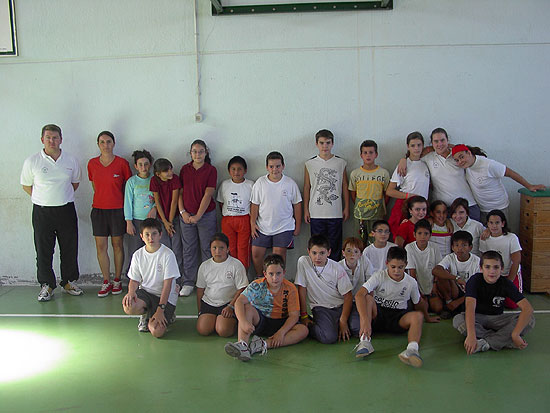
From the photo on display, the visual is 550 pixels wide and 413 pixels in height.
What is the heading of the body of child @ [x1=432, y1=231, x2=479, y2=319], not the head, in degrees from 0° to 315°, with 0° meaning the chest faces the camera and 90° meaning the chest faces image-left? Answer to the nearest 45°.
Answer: approximately 0°

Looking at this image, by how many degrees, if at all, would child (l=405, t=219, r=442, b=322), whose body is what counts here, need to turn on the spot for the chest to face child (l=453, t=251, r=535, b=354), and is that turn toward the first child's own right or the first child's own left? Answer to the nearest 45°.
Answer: approximately 45° to the first child's own left

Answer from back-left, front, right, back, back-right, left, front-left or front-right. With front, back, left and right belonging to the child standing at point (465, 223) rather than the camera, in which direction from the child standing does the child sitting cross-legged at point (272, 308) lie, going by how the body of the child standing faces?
front-right

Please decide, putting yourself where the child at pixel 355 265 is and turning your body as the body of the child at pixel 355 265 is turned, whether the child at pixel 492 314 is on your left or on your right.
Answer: on your left

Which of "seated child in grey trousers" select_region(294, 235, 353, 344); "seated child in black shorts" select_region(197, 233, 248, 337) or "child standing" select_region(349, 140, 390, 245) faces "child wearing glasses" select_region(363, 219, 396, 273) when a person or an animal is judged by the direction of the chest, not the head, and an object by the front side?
"child standing" select_region(349, 140, 390, 245)
